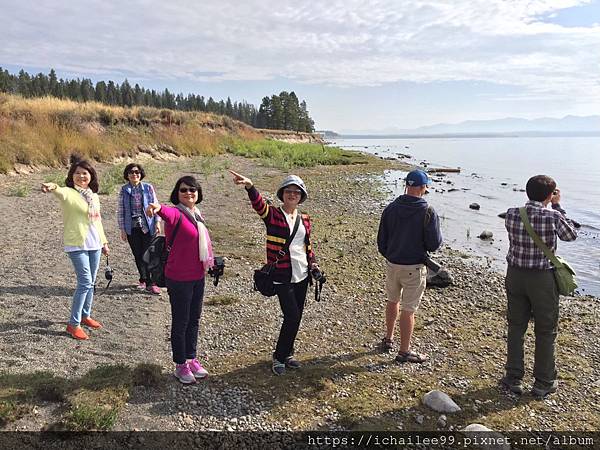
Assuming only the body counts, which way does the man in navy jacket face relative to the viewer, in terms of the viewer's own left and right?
facing away from the viewer and to the right of the viewer

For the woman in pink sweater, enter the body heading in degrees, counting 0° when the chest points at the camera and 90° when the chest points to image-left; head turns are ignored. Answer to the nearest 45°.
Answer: approximately 315°

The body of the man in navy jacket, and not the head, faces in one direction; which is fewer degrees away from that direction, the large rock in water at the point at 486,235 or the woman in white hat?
the large rock in water

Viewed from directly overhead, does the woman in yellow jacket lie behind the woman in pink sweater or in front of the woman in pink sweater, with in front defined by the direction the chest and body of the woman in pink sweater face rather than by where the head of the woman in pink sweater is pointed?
behind

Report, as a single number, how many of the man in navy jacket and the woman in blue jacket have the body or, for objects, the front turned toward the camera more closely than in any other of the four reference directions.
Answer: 1

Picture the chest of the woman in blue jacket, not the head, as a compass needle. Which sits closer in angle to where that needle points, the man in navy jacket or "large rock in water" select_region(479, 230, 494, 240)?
the man in navy jacket
